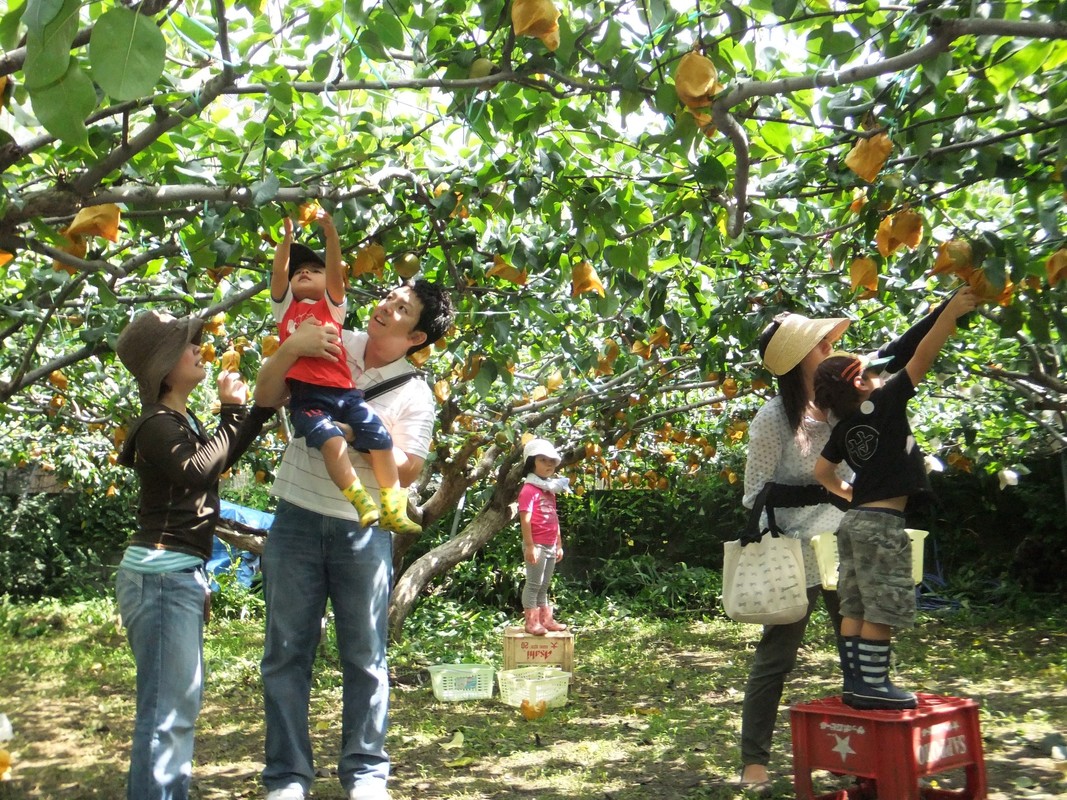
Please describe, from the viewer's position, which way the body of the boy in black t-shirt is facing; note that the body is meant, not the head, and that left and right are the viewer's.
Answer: facing away from the viewer and to the right of the viewer

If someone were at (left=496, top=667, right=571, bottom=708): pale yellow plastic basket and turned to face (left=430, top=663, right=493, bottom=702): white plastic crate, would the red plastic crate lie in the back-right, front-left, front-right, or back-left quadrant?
back-left

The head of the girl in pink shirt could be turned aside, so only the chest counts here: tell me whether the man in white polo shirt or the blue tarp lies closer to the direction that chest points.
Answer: the man in white polo shirt

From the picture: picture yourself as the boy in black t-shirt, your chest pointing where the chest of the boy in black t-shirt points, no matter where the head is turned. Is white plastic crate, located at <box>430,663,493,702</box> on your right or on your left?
on your left

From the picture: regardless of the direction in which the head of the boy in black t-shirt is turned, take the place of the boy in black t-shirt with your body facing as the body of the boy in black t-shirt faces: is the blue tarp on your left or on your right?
on your left

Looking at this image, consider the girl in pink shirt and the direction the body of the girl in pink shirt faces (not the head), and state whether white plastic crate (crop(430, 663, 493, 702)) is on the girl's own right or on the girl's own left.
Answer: on the girl's own right

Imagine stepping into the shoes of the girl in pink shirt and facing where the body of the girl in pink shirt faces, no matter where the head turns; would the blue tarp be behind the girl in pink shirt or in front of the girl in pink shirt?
behind

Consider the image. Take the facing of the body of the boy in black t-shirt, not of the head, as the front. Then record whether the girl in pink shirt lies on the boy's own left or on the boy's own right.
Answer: on the boy's own left

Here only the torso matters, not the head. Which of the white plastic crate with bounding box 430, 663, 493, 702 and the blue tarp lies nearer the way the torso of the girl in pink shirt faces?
the white plastic crate
